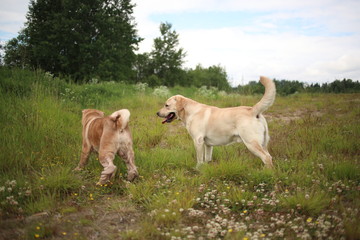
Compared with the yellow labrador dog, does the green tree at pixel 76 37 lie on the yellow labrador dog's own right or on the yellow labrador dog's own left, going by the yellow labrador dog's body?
on the yellow labrador dog's own right

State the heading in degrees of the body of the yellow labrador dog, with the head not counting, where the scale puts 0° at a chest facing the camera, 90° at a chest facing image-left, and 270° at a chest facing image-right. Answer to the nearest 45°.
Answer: approximately 90°

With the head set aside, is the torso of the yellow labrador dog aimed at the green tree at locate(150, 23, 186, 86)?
no
